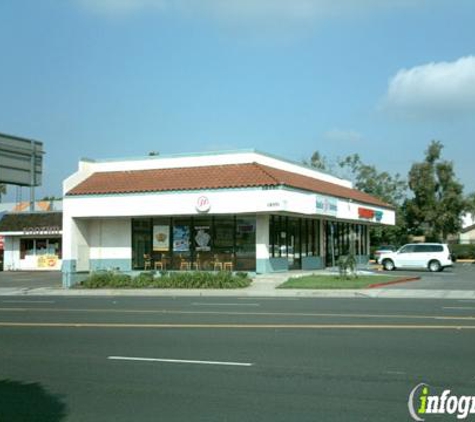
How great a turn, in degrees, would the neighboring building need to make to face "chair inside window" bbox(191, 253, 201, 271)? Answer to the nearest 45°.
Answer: approximately 45° to its left

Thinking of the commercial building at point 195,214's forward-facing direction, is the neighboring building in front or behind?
behind

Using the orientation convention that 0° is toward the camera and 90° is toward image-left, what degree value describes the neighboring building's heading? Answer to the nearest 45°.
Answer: approximately 0°

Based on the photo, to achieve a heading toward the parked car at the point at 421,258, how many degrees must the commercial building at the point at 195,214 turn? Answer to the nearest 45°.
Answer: approximately 90° to its left

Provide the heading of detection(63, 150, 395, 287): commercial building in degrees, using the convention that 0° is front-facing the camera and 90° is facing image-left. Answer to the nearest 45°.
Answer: approximately 315°

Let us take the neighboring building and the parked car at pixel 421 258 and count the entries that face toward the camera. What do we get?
1

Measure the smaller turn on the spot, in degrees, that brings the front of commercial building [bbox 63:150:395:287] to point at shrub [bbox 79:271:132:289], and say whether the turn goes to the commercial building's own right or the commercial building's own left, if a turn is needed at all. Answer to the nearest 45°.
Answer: approximately 90° to the commercial building's own right

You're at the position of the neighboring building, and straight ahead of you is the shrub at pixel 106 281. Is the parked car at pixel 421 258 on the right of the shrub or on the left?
left
